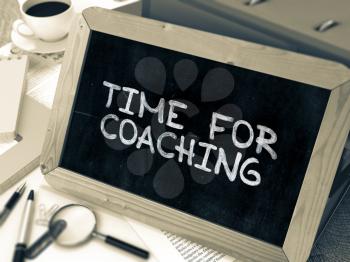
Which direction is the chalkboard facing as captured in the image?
toward the camera
